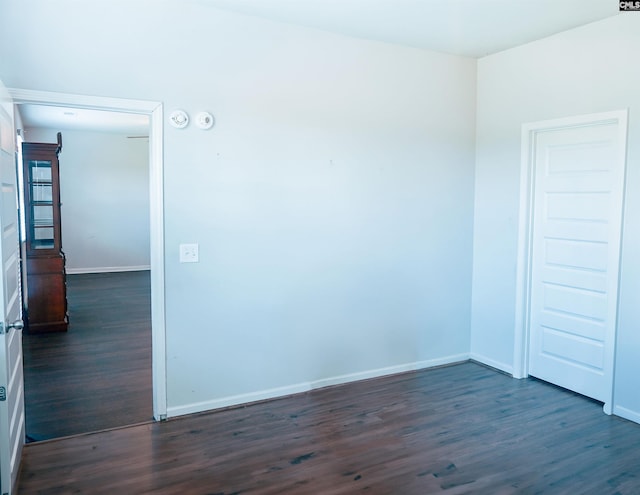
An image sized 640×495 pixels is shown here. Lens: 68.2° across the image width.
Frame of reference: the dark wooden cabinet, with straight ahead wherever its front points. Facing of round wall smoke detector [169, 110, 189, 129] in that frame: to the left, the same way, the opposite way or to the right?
to the right

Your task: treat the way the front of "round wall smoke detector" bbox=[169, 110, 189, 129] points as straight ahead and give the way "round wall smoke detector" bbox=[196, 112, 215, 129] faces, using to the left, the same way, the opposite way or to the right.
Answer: the same way

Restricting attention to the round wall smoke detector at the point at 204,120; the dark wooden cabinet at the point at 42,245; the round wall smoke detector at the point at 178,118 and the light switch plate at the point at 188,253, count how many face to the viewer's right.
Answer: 1

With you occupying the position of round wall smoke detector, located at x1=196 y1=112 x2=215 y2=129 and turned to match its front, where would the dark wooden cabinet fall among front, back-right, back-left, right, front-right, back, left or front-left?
back-right

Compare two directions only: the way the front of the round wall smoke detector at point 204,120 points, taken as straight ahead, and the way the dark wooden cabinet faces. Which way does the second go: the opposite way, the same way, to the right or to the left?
to the left

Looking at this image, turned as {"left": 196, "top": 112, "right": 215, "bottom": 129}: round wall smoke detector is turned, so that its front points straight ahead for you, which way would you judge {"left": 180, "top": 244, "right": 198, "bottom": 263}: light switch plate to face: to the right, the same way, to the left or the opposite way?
the same way

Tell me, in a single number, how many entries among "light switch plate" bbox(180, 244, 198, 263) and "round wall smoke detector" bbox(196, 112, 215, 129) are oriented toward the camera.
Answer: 2

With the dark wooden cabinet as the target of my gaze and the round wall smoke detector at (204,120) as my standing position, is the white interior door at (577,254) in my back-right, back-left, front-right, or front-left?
back-right

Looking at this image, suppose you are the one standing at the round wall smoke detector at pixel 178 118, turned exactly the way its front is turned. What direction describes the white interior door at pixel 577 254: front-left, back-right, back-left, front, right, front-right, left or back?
left

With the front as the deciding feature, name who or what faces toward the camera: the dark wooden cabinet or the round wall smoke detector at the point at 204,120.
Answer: the round wall smoke detector

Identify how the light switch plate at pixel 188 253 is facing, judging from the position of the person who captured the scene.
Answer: facing the viewer

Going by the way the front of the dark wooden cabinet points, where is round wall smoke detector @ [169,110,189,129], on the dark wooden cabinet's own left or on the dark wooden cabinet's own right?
on the dark wooden cabinet's own right

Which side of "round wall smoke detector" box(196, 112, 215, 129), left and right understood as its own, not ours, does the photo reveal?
front

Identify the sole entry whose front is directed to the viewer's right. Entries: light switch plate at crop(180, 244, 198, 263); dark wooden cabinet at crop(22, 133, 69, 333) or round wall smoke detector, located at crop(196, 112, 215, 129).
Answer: the dark wooden cabinet

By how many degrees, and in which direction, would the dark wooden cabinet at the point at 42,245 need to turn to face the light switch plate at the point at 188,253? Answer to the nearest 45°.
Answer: approximately 90° to its right
